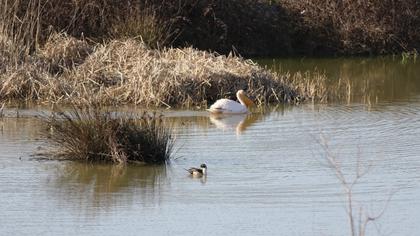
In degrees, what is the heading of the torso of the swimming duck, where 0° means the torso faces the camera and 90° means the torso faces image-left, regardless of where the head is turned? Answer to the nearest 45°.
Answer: approximately 270°

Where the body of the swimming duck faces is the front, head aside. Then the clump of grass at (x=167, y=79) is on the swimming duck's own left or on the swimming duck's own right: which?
on the swimming duck's own left

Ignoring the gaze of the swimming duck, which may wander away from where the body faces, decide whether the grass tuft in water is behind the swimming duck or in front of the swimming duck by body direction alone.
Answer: behind
